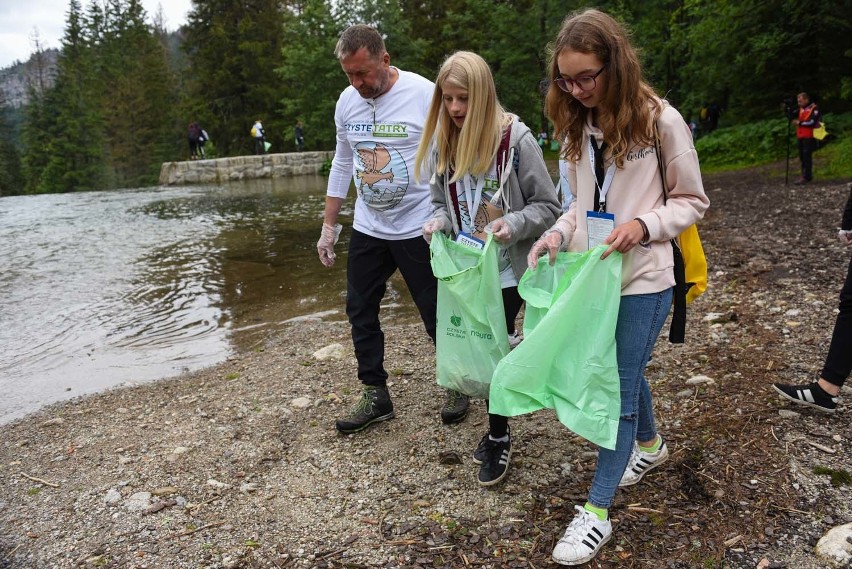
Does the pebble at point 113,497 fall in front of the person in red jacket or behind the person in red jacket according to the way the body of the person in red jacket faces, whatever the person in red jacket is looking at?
in front

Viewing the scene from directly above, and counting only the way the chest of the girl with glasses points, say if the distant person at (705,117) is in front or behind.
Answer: behind

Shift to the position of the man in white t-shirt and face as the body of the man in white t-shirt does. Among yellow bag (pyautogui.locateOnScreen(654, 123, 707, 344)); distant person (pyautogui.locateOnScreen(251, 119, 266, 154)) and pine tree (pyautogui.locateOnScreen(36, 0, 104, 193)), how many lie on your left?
1

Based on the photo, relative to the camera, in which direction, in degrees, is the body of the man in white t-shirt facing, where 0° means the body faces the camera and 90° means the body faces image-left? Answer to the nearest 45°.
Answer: approximately 45°

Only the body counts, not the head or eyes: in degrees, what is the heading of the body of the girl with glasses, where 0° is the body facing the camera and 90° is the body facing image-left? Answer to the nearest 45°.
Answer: approximately 45°

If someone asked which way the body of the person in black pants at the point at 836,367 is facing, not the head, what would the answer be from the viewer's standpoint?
to the viewer's left

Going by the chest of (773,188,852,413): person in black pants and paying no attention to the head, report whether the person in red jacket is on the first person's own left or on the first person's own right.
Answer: on the first person's own right
